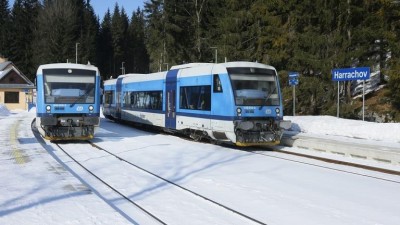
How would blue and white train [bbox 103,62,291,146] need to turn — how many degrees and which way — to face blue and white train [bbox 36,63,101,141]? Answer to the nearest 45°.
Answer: approximately 135° to its right

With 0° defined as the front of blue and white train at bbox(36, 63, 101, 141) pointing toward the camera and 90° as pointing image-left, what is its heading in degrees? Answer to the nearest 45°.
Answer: approximately 0°

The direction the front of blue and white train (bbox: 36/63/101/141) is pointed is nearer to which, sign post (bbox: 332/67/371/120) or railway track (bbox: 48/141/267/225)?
the railway track

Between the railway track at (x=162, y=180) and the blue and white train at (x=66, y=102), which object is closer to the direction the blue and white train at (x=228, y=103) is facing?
the railway track

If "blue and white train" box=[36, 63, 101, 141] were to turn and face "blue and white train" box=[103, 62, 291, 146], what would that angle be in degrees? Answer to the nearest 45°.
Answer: approximately 45° to its left

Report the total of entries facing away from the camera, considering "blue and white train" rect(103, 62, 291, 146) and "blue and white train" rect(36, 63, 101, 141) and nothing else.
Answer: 0

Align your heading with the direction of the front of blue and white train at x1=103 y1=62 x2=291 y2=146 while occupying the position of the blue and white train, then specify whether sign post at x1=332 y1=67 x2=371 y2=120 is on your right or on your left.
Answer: on your left
